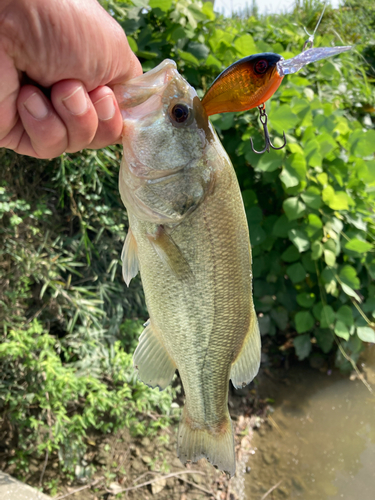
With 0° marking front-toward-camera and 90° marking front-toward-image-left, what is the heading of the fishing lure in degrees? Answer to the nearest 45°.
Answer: approximately 270°
